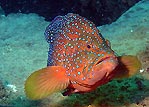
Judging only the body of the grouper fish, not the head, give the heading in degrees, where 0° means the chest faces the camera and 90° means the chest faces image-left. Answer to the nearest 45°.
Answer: approximately 315°
